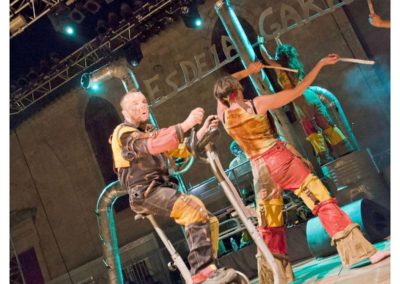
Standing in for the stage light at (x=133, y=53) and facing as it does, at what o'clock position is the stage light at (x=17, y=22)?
the stage light at (x=17, y=22) is roughly at 2 o'clock from the stage light at (x=133, y=53).

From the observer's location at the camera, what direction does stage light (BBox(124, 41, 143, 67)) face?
facing the viewer

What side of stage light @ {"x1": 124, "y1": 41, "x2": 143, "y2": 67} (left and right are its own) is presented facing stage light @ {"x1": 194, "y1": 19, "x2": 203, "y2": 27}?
left

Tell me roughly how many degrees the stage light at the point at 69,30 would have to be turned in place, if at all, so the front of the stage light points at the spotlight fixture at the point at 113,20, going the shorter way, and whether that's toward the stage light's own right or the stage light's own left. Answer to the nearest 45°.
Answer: approximately 90° to the stage light's own left

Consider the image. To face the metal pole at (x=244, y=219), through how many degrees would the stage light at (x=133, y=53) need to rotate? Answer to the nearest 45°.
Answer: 0° — it already faces it

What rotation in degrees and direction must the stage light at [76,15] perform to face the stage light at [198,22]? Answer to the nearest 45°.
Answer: approximately 90° to its left

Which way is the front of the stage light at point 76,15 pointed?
toward the camera

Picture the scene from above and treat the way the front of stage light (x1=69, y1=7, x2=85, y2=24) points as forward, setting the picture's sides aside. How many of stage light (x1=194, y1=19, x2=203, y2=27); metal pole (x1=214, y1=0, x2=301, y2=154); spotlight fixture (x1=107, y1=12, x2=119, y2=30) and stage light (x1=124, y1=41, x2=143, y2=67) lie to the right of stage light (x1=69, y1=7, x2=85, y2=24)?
0

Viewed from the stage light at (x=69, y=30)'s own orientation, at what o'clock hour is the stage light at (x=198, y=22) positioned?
the stage light at (x=198, y=22) is roughly at 9 o'clock from the stage light at (x=69, y=30).
